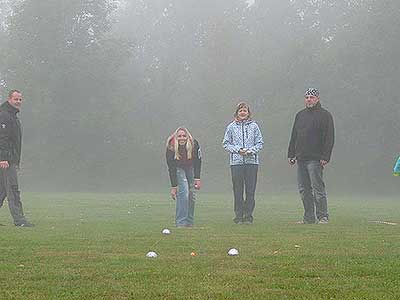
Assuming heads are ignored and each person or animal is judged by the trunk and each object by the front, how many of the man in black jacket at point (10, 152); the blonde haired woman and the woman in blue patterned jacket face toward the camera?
2

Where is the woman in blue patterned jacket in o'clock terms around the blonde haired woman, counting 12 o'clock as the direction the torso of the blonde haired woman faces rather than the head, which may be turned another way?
The woman in blue patterned jacket is roughly at 9 o'clock from the blonde haired woman.

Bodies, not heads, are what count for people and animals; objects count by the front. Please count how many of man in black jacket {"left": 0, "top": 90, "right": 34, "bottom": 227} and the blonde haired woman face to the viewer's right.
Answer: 1

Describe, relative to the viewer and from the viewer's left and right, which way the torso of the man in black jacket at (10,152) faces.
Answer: facing to the right of the viewer

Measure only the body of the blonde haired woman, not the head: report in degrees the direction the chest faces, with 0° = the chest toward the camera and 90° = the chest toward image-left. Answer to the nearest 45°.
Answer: approximately 0°

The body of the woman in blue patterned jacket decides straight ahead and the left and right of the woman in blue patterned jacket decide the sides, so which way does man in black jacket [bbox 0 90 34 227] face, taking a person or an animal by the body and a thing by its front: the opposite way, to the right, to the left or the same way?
to the left

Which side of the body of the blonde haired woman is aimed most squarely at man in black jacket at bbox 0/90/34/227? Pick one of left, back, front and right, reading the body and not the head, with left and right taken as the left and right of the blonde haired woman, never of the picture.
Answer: right
